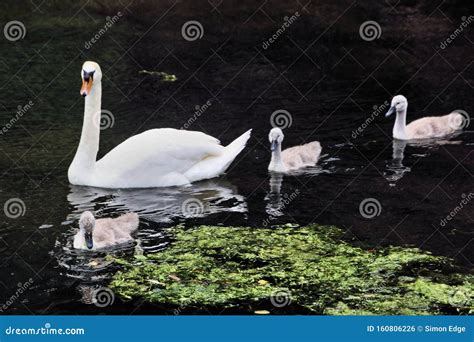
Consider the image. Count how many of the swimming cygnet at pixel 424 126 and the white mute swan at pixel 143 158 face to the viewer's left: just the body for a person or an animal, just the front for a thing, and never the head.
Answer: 2

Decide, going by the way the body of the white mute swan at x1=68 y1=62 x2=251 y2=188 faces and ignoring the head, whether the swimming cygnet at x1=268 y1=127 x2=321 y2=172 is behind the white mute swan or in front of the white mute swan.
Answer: behind

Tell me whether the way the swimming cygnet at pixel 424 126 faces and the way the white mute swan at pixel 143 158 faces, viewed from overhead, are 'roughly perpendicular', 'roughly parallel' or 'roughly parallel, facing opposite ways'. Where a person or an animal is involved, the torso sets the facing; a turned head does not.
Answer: roughly parallel

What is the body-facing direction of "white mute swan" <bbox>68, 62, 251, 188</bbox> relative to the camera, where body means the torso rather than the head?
to the viewer's left

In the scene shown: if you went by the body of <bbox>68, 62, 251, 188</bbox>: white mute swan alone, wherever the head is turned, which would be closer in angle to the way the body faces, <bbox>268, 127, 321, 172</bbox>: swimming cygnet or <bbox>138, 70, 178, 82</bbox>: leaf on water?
the leaf on water

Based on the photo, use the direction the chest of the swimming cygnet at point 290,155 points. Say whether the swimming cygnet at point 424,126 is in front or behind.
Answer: behind

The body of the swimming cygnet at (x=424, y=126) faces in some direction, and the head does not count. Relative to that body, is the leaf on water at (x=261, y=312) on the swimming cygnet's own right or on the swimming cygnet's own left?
on the swimming cygnet's own left

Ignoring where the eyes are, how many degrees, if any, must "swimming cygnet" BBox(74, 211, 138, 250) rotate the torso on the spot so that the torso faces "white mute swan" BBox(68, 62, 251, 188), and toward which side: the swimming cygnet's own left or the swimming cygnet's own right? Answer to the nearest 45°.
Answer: approximately 135° to the swimming cygnet's own right

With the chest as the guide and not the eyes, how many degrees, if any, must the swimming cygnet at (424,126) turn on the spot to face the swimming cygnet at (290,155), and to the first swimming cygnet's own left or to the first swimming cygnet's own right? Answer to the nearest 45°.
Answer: approximately 45° to the first swimming cygnet's own left

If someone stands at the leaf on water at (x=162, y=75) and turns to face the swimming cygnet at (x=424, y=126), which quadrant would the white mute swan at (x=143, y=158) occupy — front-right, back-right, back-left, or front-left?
front-right

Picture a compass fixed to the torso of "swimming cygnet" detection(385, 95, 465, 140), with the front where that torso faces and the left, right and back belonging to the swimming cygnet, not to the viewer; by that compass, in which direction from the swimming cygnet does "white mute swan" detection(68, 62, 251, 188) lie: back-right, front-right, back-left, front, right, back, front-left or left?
front-left

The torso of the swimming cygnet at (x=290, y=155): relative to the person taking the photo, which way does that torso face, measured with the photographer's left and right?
facing the viewer and to the left of the viewer

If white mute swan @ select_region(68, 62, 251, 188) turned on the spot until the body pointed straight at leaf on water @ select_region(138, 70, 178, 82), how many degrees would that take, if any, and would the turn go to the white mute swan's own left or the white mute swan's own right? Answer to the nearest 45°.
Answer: approximately 90° to the white mute swan's own right

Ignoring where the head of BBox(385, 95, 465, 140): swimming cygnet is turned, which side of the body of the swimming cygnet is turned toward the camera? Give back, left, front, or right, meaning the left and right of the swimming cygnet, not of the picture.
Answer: left

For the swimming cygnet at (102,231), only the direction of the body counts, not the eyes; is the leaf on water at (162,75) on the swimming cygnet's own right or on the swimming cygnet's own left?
on the swimming cygnet's own right

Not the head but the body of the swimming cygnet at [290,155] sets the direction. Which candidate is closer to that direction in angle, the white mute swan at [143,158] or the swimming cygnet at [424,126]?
the white mute swan

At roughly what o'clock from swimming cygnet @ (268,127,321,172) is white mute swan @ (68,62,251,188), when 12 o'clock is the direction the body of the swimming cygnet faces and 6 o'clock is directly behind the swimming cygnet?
The white mute swan is roughly at 1 o'clock from the swimming cygnet.

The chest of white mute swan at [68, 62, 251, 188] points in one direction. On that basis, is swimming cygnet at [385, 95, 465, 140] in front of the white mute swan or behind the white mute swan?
behind
